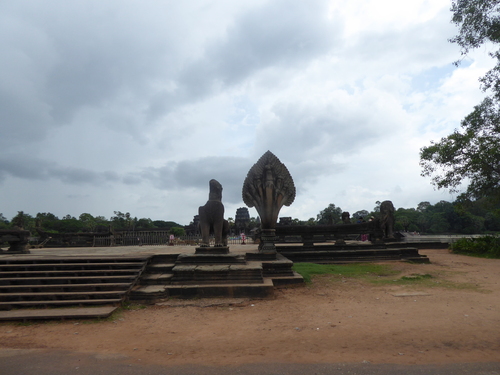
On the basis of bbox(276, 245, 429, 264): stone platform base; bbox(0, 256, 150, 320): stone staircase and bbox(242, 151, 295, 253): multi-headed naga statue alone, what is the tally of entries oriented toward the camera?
3

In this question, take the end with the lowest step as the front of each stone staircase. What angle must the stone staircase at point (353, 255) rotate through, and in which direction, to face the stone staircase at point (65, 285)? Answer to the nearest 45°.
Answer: approximately 45° to its right

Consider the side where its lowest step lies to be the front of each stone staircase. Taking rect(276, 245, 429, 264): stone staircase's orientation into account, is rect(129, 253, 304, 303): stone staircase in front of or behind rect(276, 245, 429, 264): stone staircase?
in front

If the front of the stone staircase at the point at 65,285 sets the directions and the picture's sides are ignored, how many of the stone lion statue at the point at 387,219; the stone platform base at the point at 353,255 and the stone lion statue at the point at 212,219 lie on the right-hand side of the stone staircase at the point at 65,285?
0

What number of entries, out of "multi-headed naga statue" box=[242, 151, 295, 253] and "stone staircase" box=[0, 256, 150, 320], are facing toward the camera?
2

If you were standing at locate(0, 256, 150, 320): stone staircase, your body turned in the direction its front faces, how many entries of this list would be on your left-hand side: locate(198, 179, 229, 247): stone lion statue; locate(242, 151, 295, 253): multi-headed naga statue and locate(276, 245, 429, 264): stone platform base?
3

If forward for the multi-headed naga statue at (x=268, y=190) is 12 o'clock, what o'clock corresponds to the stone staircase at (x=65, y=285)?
The stone staircase is roughly at 2 o'clock from the multi-headed naga statue.

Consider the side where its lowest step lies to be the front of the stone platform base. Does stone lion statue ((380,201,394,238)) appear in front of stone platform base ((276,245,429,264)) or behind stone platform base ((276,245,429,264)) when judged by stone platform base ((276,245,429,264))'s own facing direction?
behind

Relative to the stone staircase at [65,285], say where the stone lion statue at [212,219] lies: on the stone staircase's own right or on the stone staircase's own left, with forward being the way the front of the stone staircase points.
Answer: on the stone staircase's own left

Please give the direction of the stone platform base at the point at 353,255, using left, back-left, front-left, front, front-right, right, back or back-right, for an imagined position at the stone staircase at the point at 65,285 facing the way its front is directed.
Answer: left

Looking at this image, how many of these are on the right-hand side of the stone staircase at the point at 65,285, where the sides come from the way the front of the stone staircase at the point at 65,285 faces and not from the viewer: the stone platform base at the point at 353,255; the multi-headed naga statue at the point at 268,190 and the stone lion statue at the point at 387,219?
0

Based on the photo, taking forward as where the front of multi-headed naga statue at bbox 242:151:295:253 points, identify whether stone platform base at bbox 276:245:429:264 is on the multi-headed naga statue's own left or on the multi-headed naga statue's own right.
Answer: on the multi-headed naga statue's own left
